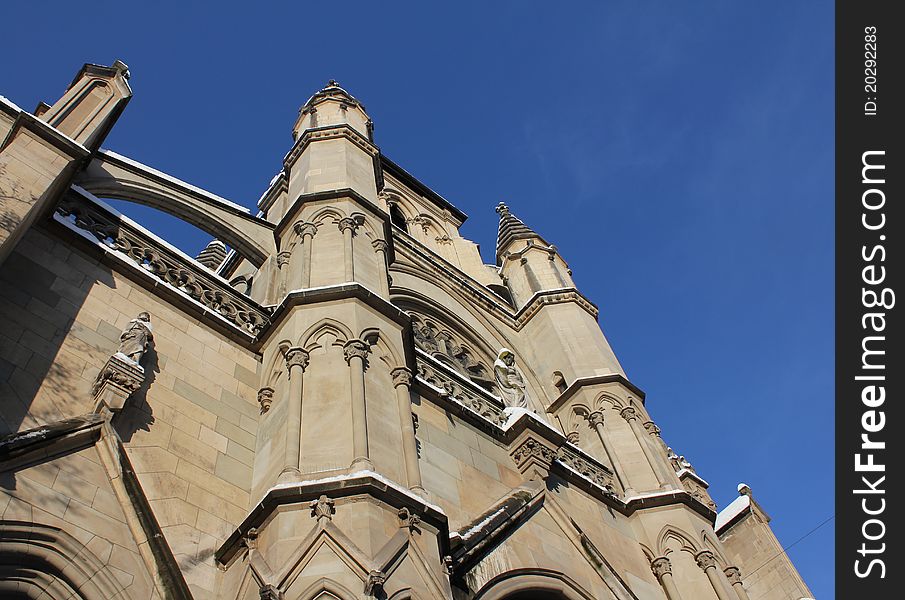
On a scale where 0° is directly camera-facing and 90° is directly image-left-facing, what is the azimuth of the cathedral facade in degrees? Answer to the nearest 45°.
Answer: approximately 315°
